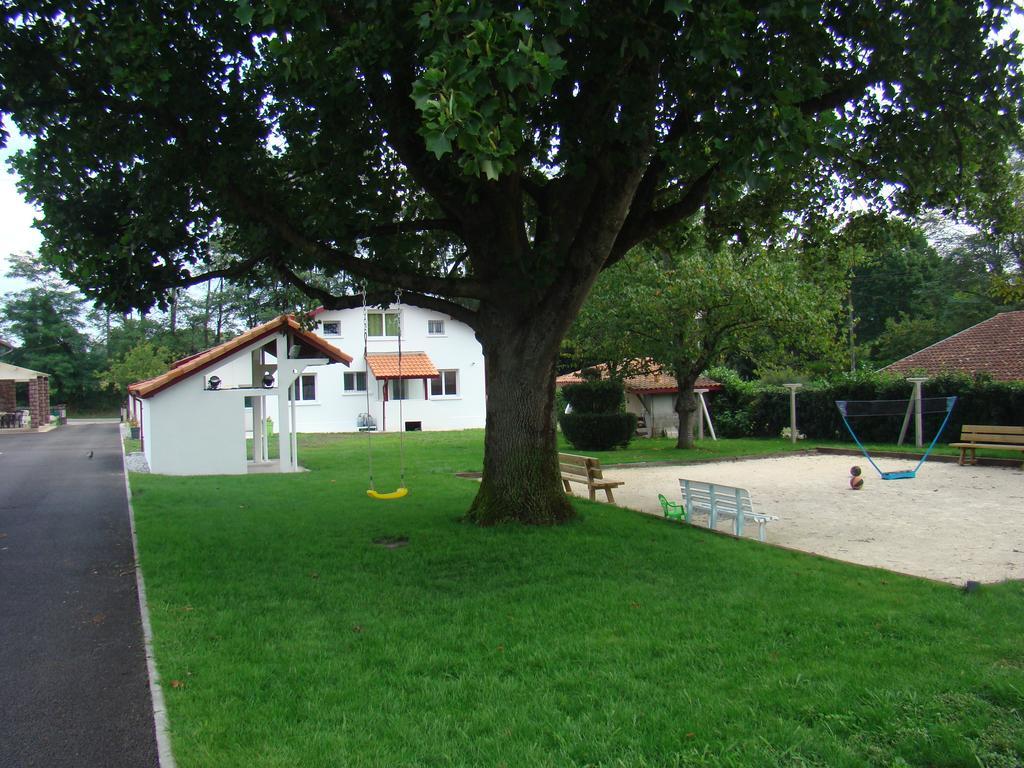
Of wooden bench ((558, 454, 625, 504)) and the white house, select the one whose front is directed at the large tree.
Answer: the white house

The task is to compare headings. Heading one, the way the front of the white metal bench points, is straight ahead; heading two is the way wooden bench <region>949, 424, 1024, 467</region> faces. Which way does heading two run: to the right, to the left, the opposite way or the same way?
the opposite way

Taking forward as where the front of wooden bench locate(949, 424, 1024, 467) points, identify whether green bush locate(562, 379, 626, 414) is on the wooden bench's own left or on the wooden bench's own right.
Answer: on the wooden bench's own right

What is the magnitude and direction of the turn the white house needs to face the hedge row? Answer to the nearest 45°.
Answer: approximately 45° to its left

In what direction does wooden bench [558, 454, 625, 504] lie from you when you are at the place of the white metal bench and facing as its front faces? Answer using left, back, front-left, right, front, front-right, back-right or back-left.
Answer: left

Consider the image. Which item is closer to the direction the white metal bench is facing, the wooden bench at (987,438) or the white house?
the wooden bench

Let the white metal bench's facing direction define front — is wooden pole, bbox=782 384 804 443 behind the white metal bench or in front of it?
in front

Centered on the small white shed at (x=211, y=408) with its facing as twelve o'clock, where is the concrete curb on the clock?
The concrete curb is roughly at 3 o'clock from the small white shed.

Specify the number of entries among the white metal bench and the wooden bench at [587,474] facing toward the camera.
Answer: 0

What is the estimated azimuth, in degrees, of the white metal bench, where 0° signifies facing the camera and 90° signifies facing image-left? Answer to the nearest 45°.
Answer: approximately 225°

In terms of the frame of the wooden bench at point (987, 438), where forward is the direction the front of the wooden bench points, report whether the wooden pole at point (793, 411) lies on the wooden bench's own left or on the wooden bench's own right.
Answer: on the wooden bench's own right
